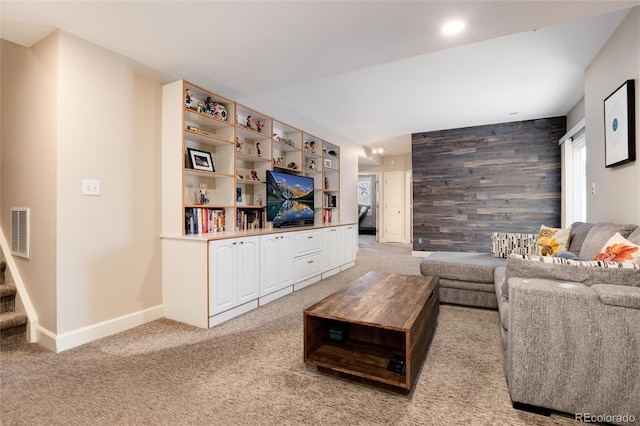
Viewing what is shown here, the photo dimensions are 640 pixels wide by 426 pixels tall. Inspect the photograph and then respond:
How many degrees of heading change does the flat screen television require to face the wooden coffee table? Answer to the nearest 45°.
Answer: approximately 45° to its right

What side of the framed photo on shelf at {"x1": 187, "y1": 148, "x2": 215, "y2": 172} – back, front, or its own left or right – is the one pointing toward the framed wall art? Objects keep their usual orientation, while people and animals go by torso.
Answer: front

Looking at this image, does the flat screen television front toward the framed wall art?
yes

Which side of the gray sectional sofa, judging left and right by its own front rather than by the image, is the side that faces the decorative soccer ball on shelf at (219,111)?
front

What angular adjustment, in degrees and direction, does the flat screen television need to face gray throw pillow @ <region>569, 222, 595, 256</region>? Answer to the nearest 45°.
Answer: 0° — it already faces it

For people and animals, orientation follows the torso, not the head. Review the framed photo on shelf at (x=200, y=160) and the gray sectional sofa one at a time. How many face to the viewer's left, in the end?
1

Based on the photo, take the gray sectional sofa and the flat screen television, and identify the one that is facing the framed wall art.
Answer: the flat screen television

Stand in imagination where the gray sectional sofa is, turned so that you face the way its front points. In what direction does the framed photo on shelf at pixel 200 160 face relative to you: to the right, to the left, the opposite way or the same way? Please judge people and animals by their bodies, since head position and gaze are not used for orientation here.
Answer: the opposite way

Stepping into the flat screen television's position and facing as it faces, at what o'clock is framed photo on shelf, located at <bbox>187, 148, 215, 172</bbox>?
The framed photo on shelf is roughly at 3 o'clock from the flat screen television.

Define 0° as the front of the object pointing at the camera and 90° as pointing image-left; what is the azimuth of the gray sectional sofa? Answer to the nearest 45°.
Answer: approximately 90°

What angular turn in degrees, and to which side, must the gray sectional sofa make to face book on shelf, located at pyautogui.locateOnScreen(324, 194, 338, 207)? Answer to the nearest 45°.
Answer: approximately 45° to its right

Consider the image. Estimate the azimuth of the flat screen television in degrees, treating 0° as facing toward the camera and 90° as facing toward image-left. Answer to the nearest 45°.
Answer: approximately 315°

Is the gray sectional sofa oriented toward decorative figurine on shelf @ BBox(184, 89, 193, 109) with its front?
yes

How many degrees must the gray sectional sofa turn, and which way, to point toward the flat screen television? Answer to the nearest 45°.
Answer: approximately 45° to its right

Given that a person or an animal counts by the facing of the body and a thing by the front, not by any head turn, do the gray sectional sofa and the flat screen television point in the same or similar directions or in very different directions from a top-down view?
very different directions

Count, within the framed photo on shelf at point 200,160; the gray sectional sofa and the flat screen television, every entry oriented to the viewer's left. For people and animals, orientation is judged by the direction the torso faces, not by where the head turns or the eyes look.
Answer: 1
